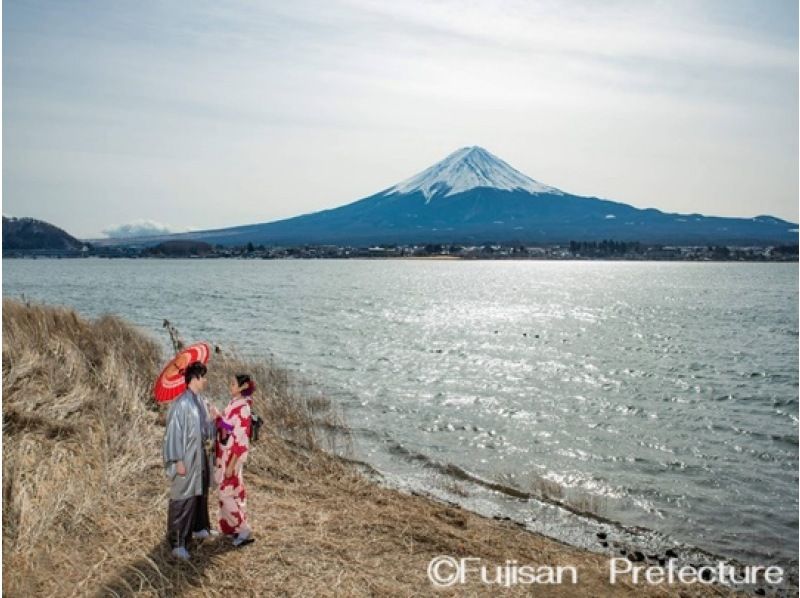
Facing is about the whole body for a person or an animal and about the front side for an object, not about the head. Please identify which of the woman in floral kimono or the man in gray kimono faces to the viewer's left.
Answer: the woman in floral kimono

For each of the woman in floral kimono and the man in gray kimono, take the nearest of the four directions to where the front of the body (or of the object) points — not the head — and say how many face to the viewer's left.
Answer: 1

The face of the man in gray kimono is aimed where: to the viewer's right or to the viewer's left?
to the viewer's right

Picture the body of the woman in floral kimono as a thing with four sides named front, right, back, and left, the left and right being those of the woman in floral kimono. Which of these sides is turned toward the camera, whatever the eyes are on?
left
